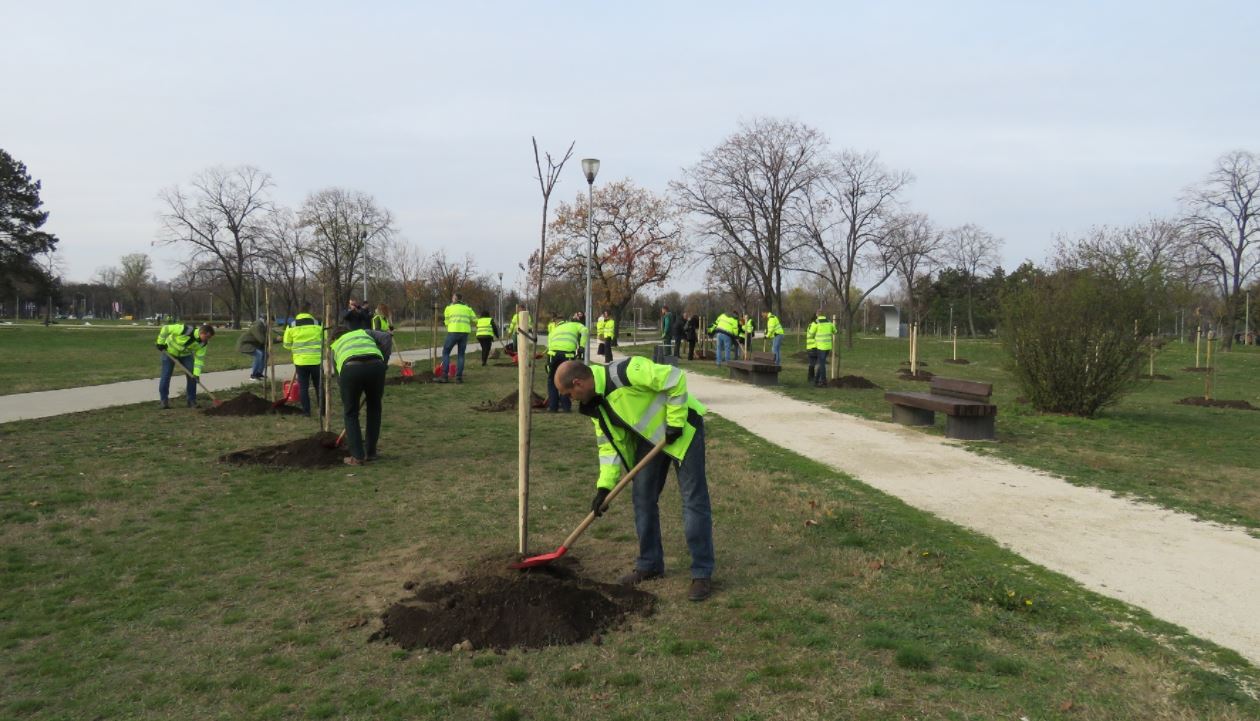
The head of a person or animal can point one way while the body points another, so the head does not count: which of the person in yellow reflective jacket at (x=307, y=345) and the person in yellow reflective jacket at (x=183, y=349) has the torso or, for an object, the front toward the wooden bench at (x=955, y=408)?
the person in yellow reflective jacket at (x=183, y=349)

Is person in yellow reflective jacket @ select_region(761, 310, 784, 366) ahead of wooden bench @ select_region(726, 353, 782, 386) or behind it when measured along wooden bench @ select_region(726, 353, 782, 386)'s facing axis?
behind

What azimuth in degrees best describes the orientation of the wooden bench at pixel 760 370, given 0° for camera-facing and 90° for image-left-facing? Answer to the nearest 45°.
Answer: approximately 45°

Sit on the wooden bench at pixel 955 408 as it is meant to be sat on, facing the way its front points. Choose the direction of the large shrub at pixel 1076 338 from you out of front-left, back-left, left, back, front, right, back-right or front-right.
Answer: back

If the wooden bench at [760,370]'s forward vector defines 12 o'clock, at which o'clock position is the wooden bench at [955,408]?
the wooden bench at [955,408] is roughly at 10 o'clock from the wooden bench at [760,370].

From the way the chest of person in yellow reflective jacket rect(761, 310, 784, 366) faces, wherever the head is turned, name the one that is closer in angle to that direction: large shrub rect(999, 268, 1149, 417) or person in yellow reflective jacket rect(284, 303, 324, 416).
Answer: the person in yellow reflective jacket
